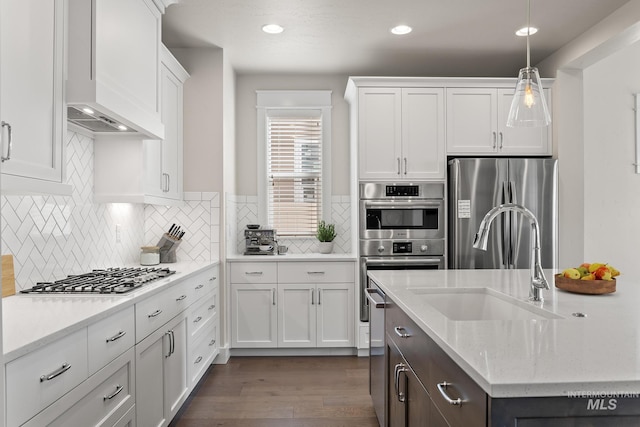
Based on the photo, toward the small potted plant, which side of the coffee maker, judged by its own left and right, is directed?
left

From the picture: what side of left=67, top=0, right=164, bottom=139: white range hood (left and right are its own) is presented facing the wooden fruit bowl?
front

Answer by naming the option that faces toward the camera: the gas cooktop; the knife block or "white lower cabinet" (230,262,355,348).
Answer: the white lower cabinet

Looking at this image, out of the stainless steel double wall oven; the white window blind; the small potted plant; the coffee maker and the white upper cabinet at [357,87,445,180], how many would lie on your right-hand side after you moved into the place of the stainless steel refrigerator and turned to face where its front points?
5

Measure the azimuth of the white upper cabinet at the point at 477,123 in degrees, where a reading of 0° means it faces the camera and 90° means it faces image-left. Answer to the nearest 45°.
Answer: approximately 0°

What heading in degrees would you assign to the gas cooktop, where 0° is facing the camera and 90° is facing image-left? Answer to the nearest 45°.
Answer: approximately 270°

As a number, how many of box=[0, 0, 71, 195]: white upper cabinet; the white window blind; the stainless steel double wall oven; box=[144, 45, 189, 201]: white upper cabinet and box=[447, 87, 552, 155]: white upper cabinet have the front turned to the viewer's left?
0

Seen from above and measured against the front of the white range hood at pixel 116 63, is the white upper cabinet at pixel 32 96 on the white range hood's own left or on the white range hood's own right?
on the white range hood's own right

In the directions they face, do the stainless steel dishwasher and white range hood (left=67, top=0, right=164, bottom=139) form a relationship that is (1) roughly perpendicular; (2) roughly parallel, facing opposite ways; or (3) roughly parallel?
roughly parallel, facing opposite ways

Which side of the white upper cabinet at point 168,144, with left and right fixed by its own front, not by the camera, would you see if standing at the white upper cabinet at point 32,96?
right

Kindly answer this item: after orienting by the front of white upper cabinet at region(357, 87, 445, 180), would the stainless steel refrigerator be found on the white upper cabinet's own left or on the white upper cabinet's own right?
on the white upper cabinet's own left

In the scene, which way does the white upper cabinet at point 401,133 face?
toward the camera

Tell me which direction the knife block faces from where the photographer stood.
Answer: facing to the right of the viewer

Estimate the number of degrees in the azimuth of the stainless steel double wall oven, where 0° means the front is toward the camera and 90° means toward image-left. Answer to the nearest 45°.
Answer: approximately 0°

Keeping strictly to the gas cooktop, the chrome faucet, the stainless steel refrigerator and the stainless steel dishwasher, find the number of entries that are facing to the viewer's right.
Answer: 1

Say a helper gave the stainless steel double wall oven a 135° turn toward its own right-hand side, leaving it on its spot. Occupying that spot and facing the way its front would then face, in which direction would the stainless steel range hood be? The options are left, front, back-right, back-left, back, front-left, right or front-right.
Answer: left

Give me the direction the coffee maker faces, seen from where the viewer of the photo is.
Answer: facing the viewer

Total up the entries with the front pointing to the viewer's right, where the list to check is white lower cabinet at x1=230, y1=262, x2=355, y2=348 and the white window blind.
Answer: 0

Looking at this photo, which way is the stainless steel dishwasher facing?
to the viewer's left
